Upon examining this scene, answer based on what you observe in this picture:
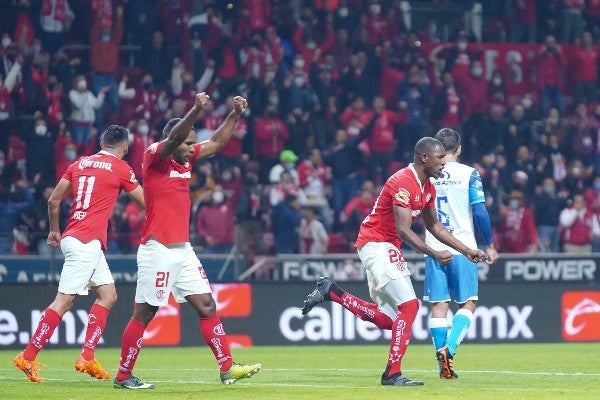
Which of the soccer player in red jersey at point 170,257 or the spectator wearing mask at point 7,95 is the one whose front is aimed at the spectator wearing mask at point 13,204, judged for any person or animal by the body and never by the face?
the spectator wearing mask at point 7,95

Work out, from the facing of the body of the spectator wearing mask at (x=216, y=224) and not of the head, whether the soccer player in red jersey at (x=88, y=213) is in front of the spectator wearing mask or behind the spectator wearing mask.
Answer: in front

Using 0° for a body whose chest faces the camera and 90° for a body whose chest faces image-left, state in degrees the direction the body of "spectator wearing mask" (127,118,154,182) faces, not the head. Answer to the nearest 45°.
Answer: approximately 0°

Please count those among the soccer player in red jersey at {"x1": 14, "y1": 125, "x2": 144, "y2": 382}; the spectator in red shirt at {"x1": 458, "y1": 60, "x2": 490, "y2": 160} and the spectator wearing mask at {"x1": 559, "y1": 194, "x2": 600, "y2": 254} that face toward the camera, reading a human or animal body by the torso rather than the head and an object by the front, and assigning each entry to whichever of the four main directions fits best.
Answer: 2

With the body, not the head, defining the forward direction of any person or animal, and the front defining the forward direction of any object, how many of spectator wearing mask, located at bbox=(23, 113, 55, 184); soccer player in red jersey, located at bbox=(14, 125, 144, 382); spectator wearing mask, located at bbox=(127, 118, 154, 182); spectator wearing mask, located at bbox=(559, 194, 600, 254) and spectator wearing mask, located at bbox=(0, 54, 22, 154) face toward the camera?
4

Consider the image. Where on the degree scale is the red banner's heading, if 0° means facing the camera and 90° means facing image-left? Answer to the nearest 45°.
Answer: approximately 0°

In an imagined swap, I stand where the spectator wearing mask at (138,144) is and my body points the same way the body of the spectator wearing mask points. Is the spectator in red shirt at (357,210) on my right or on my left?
on my left
